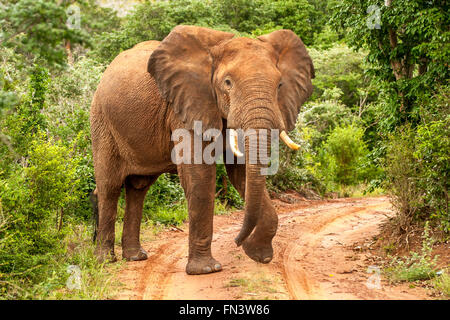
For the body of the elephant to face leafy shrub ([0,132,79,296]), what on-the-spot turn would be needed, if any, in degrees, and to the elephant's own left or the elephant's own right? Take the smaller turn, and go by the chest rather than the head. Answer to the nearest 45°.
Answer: approximately 135° to the elephant's own right

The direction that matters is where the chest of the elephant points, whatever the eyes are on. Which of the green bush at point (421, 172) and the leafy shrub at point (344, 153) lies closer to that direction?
the green bush

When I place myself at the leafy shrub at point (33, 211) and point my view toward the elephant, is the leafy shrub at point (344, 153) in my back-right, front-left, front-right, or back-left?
front-left

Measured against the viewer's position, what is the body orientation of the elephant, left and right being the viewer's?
facing the viewer and to the right of the viewer

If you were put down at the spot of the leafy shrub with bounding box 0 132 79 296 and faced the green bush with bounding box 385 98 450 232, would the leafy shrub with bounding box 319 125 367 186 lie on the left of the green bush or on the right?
left

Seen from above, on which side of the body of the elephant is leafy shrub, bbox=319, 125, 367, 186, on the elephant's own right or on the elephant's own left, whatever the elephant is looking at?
on the elephant's own left

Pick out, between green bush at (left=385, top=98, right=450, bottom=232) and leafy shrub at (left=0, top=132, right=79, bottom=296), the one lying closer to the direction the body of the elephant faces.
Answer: the green bush

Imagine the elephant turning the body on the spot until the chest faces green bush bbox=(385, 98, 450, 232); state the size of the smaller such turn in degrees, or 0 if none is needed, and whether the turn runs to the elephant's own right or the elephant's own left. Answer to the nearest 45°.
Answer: approximately 45° to the elephant's own left

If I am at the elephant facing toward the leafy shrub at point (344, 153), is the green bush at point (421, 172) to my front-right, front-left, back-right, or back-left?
front-right
